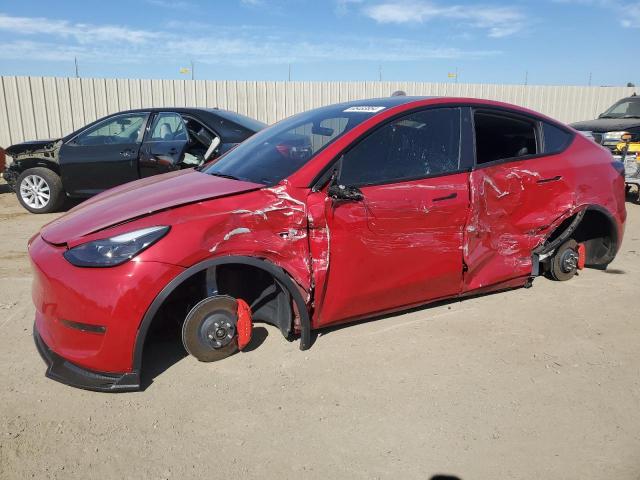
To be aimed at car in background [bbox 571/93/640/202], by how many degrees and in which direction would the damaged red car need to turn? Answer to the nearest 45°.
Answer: approximately 180°

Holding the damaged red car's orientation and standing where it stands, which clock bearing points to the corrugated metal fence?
The corrugated metal fence is roughly at 4 o'clock from the damaged red car.

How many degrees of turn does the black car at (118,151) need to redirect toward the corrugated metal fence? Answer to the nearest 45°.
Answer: approximately 90° to its right

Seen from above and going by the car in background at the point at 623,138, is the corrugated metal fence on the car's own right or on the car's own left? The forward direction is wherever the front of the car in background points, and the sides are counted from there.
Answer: on the car's own right

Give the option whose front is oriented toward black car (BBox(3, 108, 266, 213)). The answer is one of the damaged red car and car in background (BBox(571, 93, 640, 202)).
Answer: the car in background

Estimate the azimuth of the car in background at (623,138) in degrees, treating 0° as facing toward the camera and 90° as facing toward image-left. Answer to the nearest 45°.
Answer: approximately 45°

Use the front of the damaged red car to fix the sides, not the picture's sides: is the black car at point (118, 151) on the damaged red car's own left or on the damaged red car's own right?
on the damaged red car's own right

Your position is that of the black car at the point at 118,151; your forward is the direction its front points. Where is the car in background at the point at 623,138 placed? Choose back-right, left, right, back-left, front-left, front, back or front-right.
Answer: back

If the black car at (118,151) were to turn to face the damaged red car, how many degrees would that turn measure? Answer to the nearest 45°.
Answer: approximately 90° to its left

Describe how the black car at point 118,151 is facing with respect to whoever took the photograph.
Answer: facing to the left of the viewer
